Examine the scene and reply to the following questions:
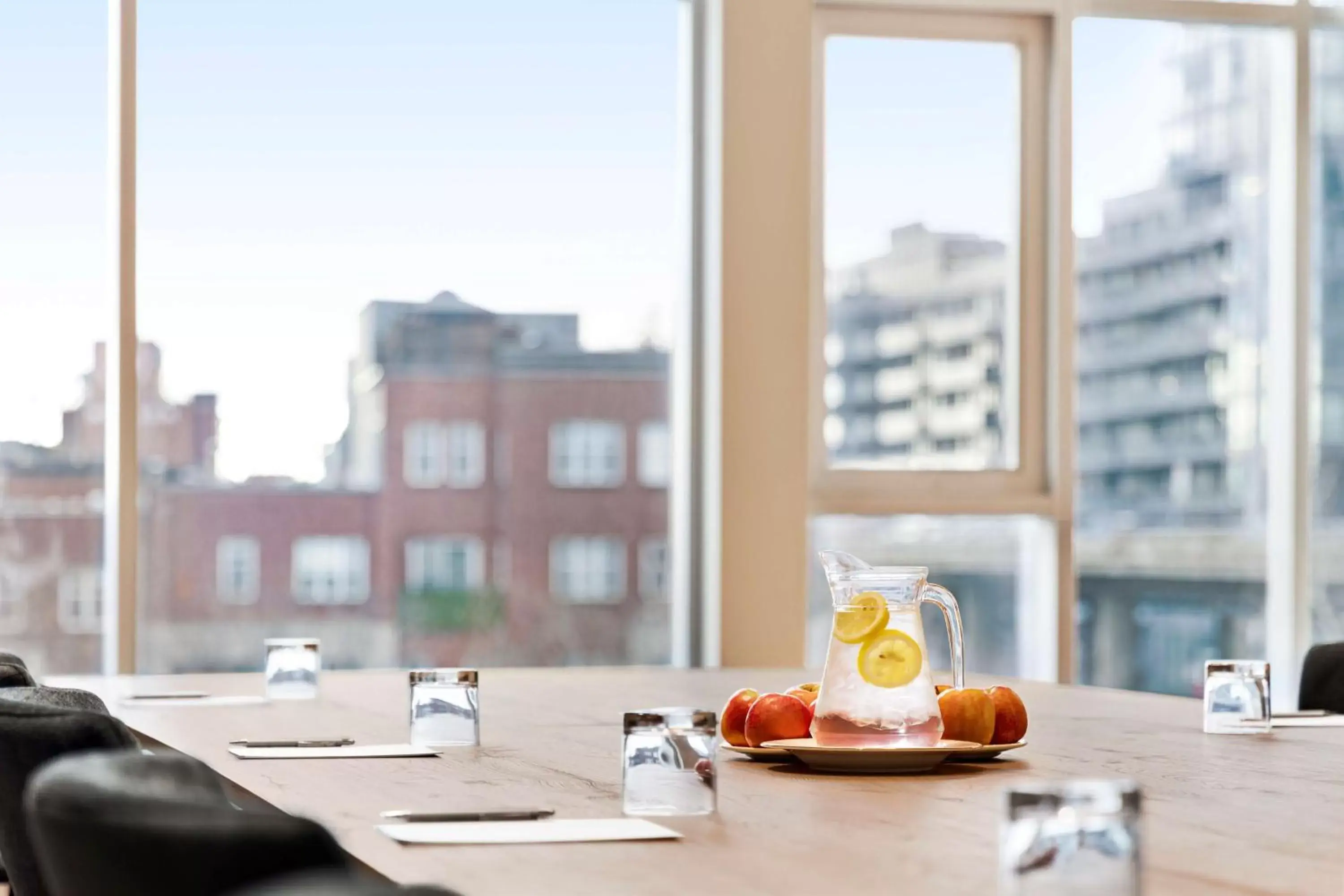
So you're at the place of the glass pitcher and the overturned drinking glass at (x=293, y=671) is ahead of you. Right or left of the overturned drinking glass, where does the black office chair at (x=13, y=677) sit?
left

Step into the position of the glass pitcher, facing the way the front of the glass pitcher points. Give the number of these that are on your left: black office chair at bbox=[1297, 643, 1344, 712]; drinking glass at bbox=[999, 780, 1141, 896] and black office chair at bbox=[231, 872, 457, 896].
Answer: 2

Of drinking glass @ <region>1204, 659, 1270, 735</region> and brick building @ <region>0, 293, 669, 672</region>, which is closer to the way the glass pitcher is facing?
the brick building

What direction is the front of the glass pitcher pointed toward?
to the viewer's left

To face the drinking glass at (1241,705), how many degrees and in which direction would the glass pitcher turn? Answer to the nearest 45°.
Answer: approximately 135° to its right

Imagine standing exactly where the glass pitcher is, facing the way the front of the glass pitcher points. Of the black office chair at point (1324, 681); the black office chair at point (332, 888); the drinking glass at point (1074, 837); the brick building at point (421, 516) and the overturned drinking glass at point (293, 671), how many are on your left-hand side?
2
